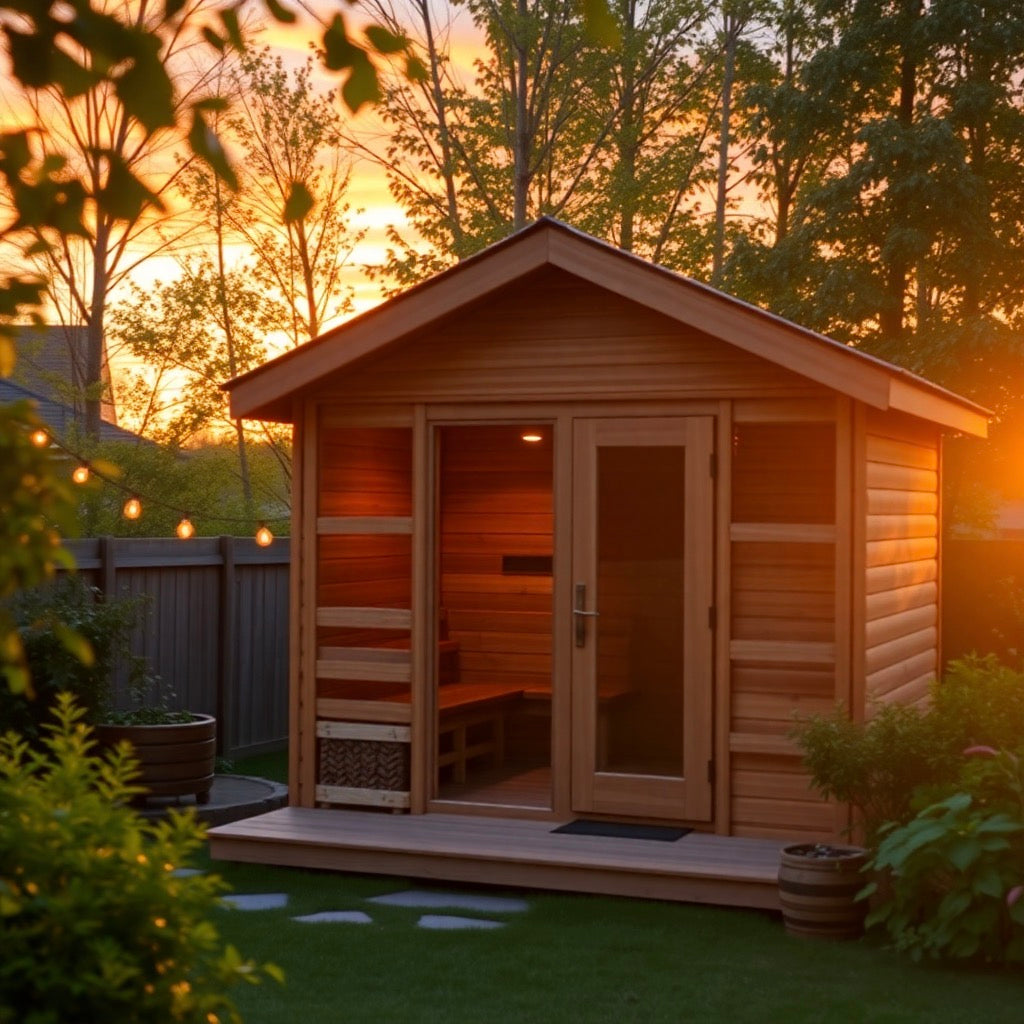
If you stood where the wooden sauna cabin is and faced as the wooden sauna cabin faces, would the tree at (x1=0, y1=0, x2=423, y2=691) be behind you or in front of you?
in front

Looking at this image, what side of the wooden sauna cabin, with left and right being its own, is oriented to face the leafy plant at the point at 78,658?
right

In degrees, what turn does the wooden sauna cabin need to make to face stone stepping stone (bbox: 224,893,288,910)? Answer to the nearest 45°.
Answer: approximately 45° to its right

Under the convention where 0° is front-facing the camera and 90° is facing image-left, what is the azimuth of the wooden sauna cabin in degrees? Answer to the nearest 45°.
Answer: approximately 0°

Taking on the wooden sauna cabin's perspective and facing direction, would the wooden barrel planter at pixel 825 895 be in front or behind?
in front

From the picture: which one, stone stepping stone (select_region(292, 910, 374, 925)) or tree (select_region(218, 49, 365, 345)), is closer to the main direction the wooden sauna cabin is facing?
the stone stepping stone

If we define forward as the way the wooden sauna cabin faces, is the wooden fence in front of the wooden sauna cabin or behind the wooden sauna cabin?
behind

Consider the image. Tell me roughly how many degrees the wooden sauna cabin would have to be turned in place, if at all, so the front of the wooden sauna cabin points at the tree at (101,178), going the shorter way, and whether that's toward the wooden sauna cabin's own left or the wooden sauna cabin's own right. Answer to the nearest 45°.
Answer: approximately 135° to the wooden sauna cabin's own right
